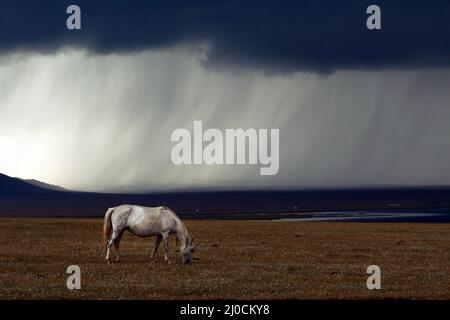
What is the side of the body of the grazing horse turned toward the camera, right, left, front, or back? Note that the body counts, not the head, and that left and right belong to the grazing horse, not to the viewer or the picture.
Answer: right
